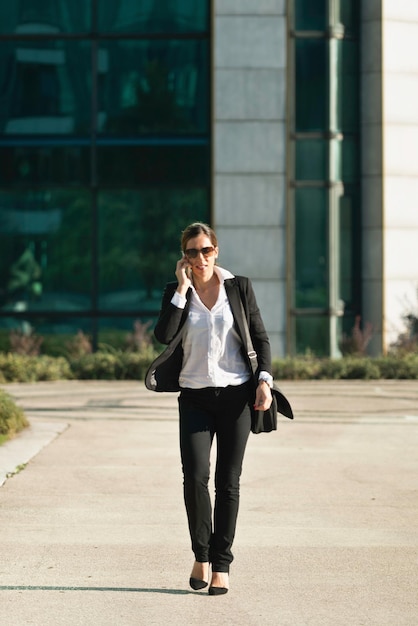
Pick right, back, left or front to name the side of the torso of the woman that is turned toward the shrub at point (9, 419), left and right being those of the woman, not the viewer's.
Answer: back

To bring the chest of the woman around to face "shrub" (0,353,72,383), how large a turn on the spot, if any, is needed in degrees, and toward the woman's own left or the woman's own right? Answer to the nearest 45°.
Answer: approximately 180°

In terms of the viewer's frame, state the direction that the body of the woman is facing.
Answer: toward the camera

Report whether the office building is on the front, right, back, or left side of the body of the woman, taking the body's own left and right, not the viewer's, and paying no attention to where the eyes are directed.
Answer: back

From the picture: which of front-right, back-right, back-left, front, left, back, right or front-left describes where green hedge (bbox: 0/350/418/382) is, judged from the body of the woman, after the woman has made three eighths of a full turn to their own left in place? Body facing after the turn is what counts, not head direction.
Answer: front-left
